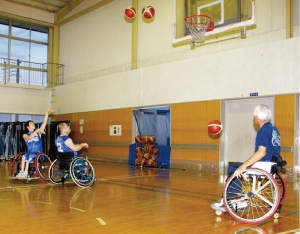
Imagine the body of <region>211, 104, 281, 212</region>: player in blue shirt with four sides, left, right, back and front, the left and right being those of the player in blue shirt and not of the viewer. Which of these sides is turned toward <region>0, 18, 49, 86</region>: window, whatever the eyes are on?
front

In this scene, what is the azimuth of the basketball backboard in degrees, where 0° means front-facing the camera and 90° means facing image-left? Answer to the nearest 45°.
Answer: approximately 45°

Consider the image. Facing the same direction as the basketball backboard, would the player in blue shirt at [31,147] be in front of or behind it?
in front

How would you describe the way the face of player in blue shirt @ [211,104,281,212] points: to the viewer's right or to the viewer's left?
to the viewer's left

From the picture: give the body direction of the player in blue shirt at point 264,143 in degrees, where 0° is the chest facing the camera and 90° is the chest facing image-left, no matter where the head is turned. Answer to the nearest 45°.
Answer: approximately 135°

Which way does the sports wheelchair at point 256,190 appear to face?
to the viewer's left

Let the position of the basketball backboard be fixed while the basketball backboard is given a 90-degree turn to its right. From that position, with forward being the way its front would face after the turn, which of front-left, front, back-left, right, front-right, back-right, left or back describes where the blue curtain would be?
front

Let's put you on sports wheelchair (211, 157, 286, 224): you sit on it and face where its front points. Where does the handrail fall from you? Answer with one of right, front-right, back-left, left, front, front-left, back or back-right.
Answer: front-right

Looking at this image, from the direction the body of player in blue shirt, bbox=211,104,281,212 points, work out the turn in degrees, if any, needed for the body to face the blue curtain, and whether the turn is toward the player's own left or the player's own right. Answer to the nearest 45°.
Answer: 0° — they already face it

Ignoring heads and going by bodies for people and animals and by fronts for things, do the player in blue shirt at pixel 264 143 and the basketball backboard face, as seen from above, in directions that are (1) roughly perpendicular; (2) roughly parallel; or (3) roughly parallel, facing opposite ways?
roughly perpendicular

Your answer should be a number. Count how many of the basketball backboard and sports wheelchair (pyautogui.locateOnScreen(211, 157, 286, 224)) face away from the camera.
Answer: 0

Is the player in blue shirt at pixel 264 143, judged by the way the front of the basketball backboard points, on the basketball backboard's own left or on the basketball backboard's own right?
on the basketball backboard's own left

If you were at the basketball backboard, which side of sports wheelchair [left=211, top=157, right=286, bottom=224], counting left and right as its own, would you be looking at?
right

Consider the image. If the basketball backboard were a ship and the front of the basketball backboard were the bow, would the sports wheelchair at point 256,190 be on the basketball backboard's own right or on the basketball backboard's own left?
on the basketball backboard's own left

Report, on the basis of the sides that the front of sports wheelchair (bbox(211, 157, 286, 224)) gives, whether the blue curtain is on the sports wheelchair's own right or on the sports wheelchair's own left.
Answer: on the sports wheelchair's own right
